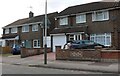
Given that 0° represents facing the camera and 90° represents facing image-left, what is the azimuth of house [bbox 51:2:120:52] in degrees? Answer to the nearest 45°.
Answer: approximately 45°

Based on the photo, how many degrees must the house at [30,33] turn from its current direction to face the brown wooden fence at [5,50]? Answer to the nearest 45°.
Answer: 0° — it already faces it

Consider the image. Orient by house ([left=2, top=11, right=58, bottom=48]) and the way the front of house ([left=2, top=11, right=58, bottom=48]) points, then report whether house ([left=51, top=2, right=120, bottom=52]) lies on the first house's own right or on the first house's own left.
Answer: on the first house's own left

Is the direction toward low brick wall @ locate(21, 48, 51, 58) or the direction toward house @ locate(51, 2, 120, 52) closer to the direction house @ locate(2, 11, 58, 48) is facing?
the low brick wall

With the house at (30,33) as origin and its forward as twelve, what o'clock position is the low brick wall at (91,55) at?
The low brick wall is roughly at 10 o'clock from the house.

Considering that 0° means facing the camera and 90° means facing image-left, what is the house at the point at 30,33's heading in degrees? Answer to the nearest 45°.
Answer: approximately 45°

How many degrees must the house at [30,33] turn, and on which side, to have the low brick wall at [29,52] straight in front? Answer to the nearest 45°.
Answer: approximately 45° to its left

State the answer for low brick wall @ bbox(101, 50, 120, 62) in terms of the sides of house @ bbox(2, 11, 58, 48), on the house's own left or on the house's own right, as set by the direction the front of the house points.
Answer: on the house's own left

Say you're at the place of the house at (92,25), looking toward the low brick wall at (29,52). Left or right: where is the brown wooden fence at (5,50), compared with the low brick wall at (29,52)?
right
